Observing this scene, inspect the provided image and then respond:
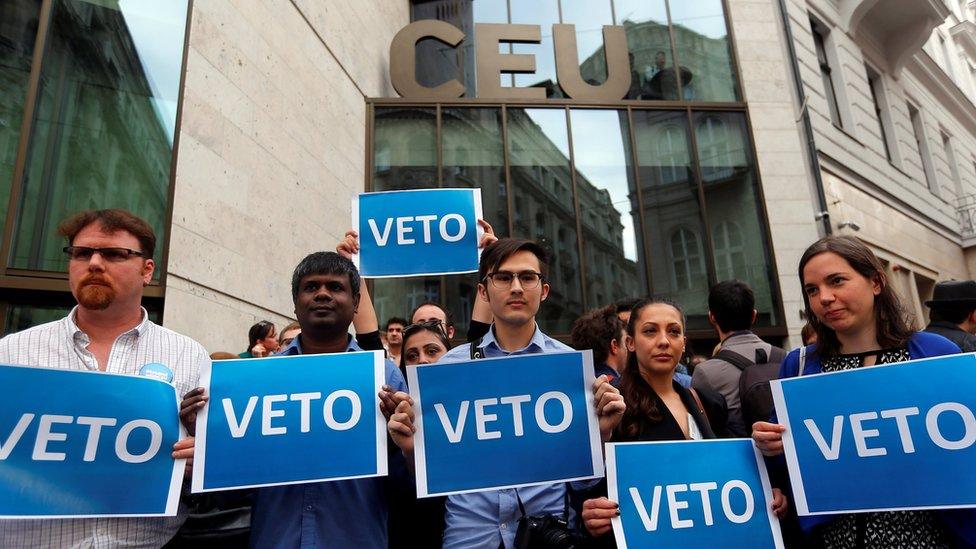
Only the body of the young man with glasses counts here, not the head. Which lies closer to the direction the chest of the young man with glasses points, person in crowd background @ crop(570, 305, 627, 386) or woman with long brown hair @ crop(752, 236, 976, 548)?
the woman with long brown hair

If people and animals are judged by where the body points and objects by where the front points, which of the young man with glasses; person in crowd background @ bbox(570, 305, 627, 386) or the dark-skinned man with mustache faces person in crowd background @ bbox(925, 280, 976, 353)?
person in crowd background @ bbox(570, 305, 627, 386)

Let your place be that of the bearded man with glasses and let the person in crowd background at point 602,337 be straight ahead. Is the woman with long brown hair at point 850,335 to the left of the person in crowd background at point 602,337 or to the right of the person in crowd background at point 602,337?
right

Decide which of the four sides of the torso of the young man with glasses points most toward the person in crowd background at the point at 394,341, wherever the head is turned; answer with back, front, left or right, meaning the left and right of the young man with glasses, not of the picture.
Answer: back

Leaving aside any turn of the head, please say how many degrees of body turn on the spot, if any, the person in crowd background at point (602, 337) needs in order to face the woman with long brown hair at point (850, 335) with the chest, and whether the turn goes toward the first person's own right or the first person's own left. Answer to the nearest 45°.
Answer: approximately 45° to the first person's own right

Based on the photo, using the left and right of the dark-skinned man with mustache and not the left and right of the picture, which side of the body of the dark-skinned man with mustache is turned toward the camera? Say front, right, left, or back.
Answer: front

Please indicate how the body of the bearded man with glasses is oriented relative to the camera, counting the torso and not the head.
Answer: toward the camera

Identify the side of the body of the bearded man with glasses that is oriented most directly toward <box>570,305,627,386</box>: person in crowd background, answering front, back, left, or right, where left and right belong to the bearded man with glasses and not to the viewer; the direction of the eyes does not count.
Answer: left
